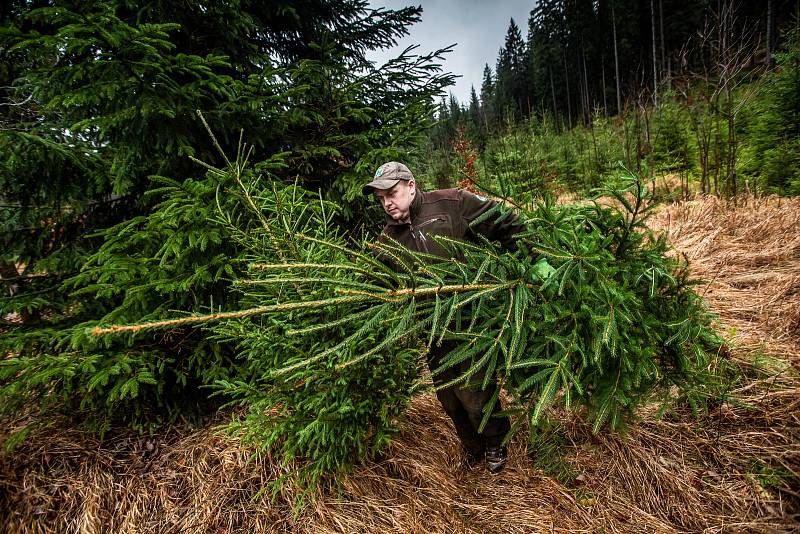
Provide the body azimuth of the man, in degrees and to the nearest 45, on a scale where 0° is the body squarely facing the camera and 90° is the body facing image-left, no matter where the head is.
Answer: approximately 45°

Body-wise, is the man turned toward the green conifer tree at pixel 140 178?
no

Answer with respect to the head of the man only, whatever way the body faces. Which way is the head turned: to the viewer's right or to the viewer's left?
to the viewer's left
